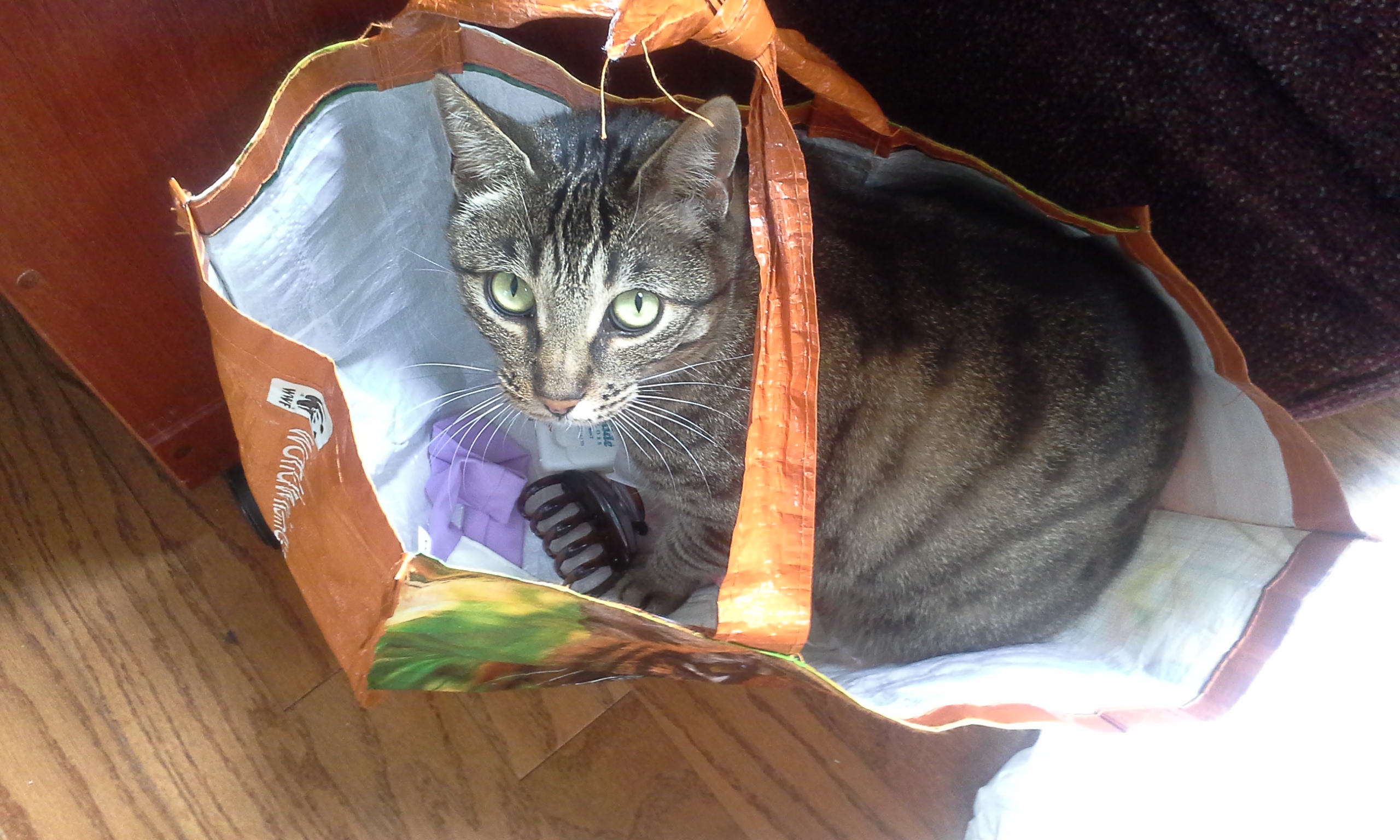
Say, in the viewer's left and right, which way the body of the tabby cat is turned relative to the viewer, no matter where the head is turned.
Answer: facing to the left of the viewer
